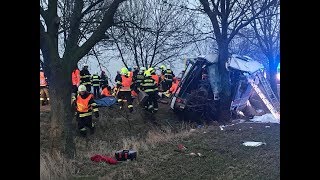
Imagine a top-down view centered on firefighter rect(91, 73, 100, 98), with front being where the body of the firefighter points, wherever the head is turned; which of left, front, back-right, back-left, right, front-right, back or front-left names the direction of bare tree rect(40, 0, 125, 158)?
back

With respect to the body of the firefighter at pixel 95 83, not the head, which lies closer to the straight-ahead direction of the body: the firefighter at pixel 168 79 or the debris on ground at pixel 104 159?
the firefighter
